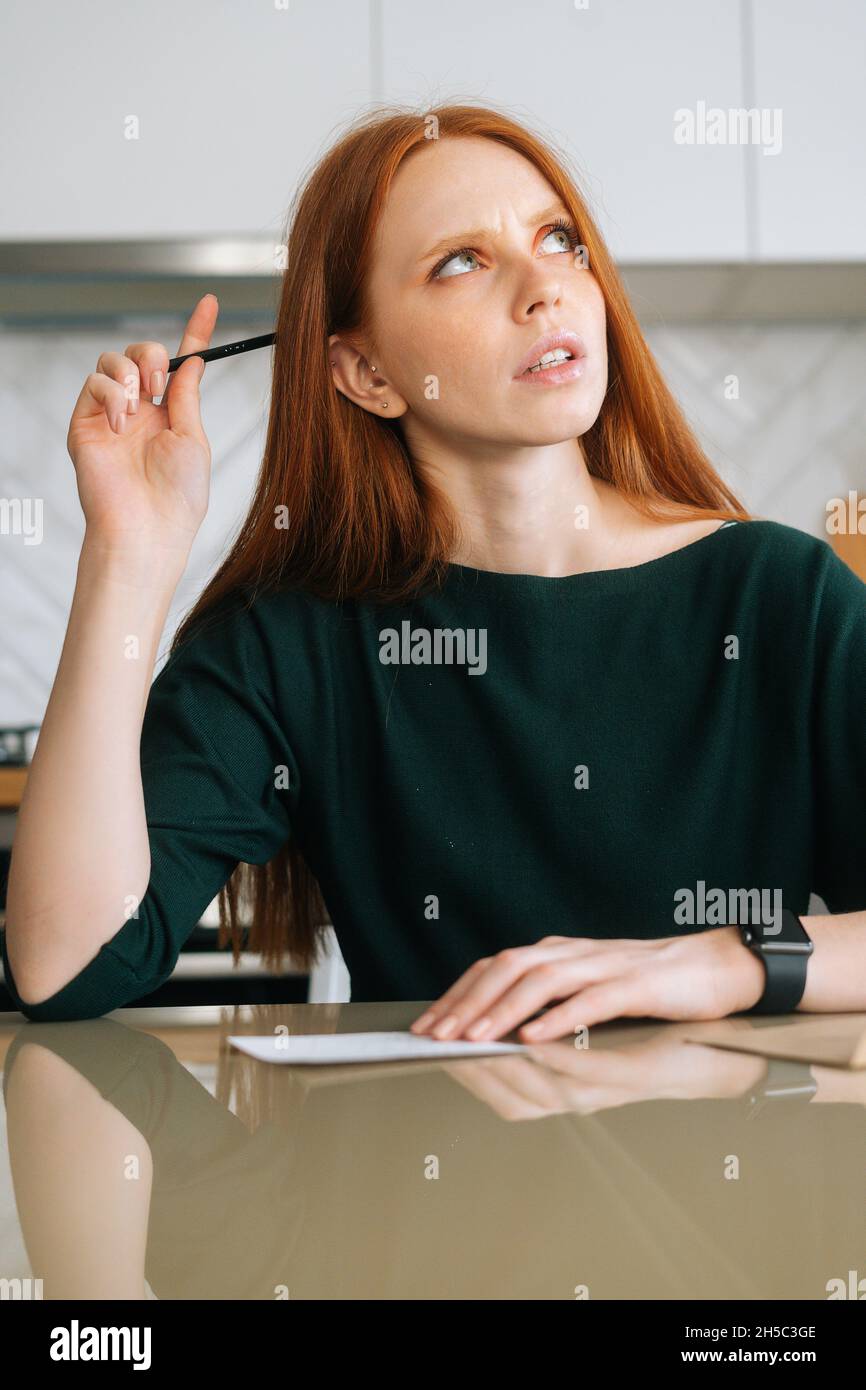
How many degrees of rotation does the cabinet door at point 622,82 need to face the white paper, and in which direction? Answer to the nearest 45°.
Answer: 0° — it already faces it

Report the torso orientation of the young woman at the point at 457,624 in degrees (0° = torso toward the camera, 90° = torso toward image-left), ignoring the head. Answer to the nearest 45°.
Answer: approximately 0°

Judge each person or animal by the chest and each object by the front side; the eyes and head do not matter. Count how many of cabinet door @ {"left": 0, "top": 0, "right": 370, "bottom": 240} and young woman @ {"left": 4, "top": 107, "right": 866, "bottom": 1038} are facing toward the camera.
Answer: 2
